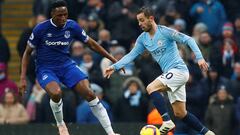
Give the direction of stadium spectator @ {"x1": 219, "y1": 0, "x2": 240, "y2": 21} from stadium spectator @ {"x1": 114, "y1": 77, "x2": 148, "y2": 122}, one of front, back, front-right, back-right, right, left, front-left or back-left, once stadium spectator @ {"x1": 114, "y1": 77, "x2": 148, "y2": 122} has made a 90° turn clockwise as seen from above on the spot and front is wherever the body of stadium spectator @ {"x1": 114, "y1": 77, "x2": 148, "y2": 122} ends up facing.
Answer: back-right

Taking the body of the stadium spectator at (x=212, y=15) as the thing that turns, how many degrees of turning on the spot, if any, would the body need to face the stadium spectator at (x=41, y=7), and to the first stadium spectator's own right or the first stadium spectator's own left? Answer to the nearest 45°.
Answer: approximately 90° to the first stadium spectator's own right

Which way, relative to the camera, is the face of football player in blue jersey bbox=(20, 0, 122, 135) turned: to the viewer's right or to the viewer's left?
to the viewer's right

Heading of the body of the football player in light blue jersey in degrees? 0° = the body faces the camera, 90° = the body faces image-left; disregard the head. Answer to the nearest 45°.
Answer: approximately 45°

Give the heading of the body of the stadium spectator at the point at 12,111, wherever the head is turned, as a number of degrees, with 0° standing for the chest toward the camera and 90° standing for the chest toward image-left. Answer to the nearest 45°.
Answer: approximately 0°

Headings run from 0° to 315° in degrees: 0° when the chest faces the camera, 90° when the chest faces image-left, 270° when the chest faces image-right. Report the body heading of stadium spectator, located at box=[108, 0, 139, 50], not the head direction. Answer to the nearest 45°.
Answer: approximately 0°

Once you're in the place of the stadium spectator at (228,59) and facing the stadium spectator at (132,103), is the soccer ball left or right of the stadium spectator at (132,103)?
left

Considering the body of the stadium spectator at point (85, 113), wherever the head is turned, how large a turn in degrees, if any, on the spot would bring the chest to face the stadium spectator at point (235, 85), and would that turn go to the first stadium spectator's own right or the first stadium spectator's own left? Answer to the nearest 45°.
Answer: approximately 90° to the first stadium spectator's own left
